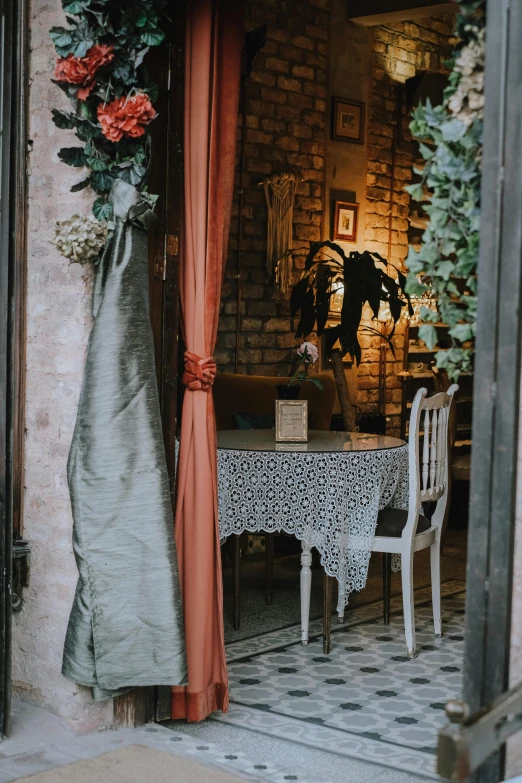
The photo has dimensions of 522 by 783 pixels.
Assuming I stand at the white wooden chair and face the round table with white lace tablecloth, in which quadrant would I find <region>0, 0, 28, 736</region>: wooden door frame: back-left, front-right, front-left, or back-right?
front-left

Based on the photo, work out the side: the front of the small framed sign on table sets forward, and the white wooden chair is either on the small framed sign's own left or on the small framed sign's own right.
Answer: on the small framed sign's own left

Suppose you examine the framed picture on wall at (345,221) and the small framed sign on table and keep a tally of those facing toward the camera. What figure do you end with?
2

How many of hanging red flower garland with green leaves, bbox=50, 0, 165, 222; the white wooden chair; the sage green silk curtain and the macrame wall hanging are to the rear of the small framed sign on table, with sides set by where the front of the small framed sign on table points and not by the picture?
1

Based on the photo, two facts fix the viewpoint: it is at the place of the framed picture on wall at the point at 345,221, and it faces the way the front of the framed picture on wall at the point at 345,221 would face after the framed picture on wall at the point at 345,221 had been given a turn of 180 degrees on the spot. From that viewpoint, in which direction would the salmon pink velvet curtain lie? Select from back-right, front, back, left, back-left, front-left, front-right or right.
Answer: back

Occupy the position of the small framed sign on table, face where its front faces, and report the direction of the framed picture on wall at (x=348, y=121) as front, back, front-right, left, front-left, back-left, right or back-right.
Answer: back

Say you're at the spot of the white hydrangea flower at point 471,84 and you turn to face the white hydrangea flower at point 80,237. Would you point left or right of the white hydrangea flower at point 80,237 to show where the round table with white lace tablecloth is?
right

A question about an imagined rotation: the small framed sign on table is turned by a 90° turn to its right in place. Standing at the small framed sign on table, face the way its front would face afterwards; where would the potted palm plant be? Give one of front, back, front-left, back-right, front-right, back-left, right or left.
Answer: right

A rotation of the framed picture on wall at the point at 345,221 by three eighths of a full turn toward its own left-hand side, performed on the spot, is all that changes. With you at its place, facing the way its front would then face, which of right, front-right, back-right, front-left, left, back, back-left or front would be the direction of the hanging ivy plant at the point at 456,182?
back-right

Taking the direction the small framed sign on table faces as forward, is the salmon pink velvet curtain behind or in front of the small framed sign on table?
in front

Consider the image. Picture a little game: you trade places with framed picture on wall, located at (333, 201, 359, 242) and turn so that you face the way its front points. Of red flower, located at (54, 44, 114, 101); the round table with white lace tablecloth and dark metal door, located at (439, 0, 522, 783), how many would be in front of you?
3

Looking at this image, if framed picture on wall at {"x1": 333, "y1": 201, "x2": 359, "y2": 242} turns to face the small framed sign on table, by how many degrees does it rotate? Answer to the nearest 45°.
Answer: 0° — it already faces it

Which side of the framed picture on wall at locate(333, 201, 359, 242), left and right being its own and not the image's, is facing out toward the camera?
front

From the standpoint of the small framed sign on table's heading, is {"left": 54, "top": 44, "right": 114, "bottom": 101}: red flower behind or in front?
in front

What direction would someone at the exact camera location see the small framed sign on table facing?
facing the viewer

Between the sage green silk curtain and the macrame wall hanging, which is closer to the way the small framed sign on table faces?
the sage green silk curtain

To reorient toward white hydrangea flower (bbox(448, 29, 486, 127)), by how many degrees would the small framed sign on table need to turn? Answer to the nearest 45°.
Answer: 0° — it already faces it

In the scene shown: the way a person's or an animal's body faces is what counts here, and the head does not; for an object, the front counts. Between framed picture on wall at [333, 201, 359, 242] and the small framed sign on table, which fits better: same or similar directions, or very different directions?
same or similar directions

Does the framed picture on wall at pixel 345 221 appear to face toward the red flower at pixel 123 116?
yes
